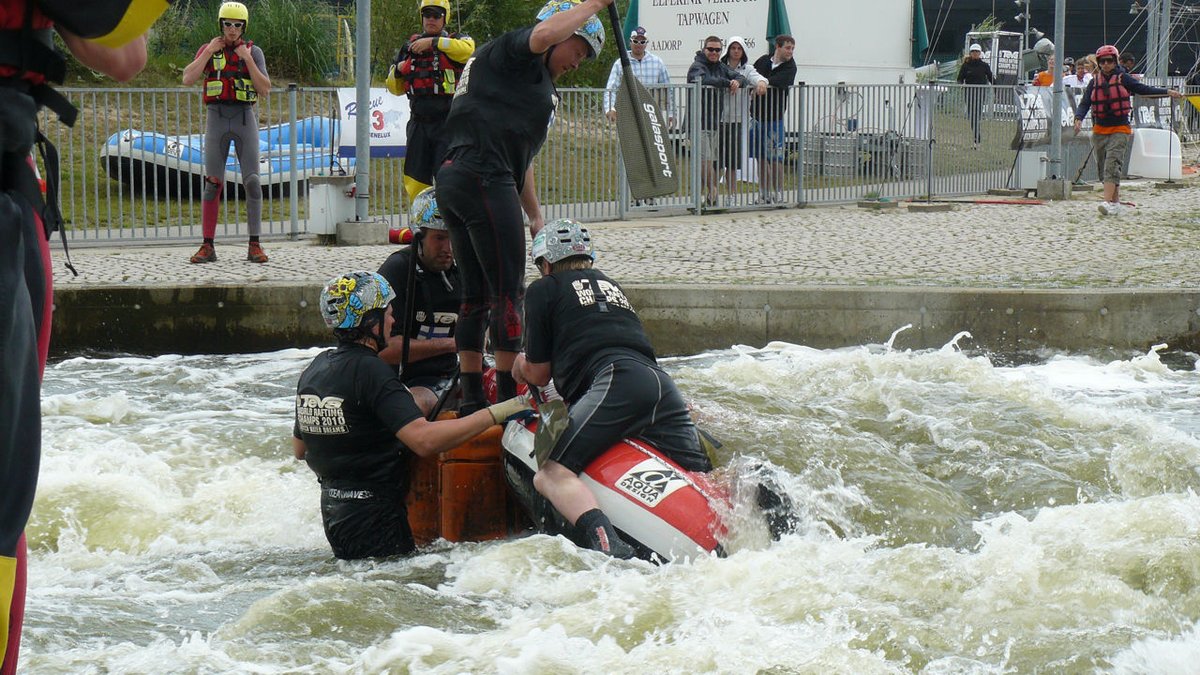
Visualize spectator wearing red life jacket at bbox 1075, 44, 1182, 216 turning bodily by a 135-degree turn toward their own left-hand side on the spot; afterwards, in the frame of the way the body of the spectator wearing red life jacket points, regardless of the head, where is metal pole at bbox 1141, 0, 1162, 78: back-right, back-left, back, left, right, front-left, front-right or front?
front-left

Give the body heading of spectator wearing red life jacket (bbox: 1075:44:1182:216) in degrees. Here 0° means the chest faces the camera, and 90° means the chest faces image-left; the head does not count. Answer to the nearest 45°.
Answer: approximately 0°

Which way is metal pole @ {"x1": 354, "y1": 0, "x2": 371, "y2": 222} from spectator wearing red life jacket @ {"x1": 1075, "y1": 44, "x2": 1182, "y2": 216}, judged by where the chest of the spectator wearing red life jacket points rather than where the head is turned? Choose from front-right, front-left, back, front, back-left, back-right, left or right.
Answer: front-right

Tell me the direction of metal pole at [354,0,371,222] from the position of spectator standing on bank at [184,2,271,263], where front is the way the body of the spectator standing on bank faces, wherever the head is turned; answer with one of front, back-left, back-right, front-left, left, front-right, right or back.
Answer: back-left

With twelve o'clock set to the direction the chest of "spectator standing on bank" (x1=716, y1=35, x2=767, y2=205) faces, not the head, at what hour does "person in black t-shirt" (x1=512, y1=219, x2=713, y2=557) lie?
The person in black t-shirt is roughly at 12 o'clock from the spectator standing on bank.

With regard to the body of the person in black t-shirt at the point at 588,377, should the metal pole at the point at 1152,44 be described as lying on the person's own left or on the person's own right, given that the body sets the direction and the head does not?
on the person's own right

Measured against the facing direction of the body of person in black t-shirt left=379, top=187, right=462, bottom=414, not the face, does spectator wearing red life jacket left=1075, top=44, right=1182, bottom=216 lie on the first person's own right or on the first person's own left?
on the first person's own left

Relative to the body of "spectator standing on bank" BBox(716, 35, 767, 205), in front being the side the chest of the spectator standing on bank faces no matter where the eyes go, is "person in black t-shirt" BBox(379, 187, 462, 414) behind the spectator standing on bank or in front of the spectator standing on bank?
in front
